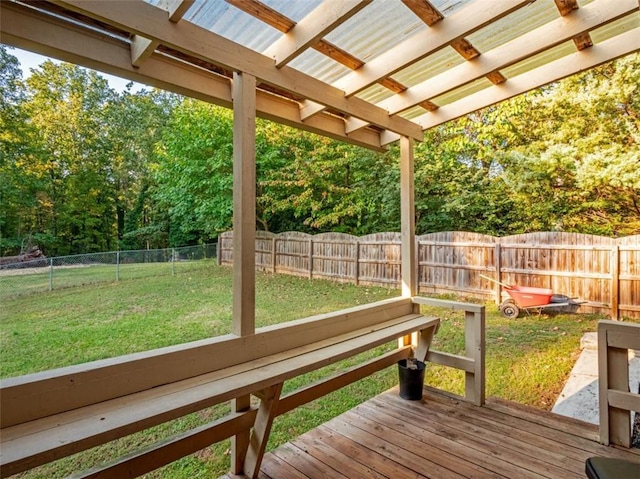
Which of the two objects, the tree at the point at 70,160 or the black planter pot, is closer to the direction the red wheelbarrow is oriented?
the tree

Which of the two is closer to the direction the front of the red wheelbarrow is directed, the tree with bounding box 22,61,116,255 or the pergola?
the tree

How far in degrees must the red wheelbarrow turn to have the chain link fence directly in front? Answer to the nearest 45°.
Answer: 0° — it already faces it

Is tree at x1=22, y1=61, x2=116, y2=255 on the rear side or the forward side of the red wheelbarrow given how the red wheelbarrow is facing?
on the forward side

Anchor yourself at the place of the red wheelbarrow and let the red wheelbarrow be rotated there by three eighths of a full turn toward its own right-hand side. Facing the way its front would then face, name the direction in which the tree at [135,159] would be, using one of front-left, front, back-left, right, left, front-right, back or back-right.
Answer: back-left

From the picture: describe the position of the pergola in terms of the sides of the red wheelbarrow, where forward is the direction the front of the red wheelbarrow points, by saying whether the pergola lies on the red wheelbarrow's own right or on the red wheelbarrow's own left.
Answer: on the red wheelbarrow's own left

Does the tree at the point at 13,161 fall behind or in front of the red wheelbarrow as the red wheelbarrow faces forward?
in front

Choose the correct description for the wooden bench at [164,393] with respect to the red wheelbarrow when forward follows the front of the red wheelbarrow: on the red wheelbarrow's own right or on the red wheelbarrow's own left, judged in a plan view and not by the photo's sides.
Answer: on the red wheelbarrow's own left

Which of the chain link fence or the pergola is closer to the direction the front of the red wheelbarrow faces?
the chain link fence

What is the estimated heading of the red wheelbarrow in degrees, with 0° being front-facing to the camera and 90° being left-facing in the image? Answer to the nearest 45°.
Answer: approximately 90°

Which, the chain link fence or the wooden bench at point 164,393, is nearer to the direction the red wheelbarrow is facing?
the chain link fence

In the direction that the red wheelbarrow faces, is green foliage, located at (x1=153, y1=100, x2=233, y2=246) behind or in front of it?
in front
